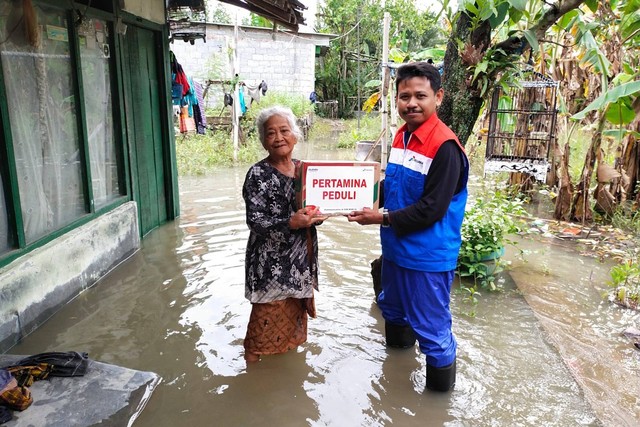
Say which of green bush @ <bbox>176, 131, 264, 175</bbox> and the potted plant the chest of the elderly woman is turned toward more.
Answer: the potted plant

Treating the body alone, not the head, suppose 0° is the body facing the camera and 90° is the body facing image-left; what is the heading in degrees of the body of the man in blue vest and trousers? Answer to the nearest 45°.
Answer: approximately 45°

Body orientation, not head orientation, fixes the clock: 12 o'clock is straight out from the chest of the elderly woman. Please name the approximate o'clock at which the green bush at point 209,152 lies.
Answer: The green bush is roughly at 7 o'clock from the elderly woman.

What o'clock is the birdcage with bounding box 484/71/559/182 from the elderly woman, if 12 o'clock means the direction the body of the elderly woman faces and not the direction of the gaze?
The birdcage is roughly at 9 o'clock from the elderly woman.

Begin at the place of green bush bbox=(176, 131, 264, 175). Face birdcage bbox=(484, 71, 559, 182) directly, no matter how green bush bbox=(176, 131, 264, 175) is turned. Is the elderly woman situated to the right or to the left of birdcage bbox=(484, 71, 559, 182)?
right

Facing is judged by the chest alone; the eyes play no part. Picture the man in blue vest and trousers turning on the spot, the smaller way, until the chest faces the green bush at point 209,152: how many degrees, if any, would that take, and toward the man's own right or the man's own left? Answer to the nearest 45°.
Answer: approximately 90° to the man's own right

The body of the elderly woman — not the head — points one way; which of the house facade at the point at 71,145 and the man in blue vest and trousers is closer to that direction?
the man in blue vest and trousers

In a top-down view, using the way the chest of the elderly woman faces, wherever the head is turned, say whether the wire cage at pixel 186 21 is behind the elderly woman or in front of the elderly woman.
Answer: behind

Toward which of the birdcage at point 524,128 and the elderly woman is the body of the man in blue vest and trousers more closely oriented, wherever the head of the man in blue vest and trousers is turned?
the elderly woman

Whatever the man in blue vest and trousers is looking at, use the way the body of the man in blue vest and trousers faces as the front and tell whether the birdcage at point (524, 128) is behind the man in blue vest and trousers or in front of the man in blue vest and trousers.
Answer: behind

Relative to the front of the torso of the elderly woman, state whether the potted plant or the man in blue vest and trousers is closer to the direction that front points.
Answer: the man in blue vest and trousers
